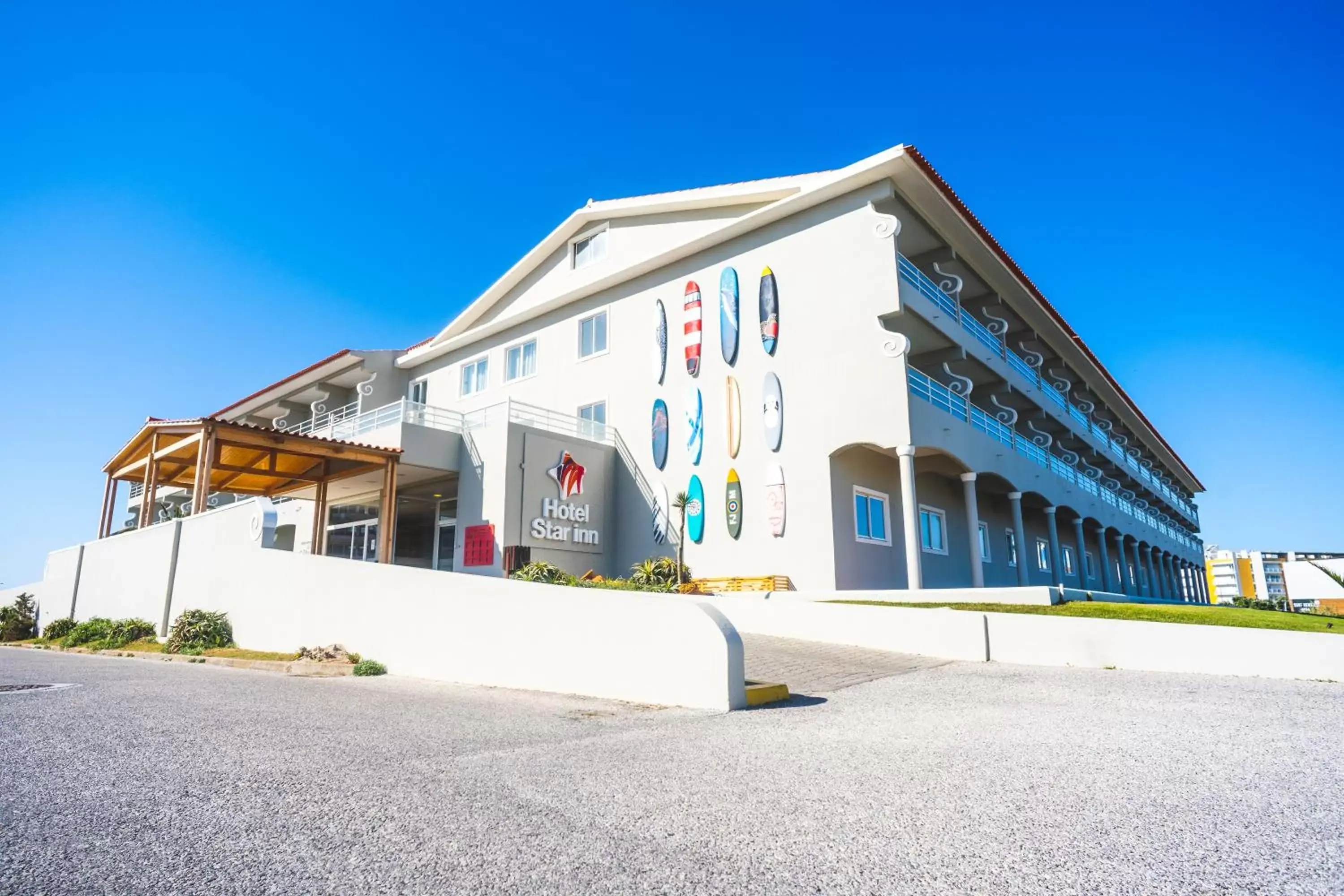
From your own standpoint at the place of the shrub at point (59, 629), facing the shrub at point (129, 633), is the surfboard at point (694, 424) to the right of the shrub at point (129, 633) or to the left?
left

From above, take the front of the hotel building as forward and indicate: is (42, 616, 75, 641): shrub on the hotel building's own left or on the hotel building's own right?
on the hotel building's own right

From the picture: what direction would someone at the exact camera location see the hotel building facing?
facing the viewer and to the left of the viewer

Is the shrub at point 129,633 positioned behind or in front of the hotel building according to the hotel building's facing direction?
in front

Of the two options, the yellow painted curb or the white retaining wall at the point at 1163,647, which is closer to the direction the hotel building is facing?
the yellow painted curb

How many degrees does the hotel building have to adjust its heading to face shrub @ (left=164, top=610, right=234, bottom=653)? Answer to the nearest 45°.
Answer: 0° — it already faces it

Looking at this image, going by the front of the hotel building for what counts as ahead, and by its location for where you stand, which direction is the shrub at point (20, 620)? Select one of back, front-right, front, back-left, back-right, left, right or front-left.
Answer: front-right

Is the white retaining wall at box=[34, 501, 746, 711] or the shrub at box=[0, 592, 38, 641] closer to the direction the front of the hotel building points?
the white retaining wall

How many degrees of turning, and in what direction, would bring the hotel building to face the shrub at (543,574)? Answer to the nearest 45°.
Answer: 0° — it already faces it

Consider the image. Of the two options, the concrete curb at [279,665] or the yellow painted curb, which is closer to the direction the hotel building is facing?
the concrete curb

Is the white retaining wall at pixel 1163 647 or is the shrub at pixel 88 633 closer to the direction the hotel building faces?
the shrub

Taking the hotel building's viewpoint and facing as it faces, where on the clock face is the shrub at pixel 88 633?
The shrub is roughly at 1 o'clock from the hotel building.
